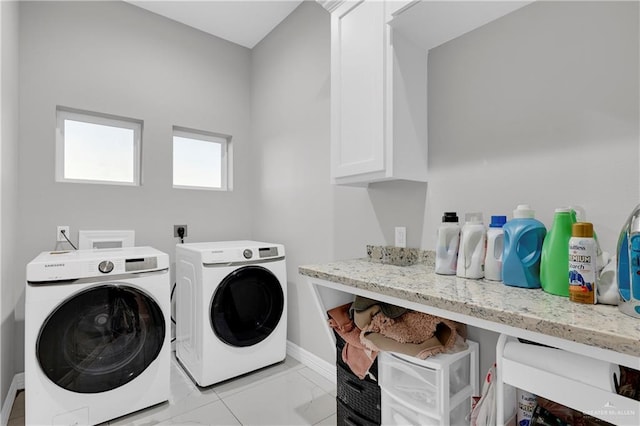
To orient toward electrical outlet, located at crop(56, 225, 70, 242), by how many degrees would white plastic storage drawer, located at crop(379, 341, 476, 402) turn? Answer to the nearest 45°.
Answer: approximately 45° to its right

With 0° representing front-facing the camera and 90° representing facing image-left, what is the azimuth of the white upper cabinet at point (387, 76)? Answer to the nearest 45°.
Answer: approximately 45°
